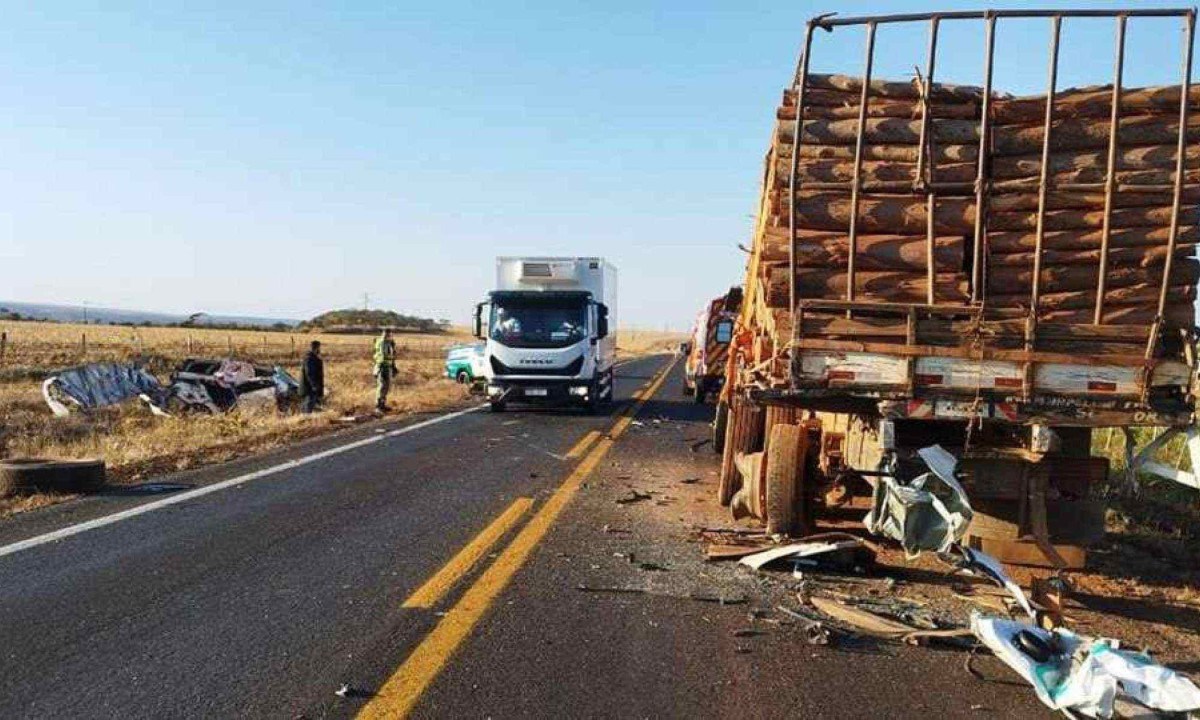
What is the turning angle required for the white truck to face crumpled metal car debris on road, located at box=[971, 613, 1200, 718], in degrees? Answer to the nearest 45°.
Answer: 0° — it already faces it

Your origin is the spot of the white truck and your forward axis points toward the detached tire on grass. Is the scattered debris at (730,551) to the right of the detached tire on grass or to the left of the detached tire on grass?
left

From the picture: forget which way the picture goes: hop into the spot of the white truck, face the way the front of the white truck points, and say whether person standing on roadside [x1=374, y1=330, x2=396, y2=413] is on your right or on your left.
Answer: on your right

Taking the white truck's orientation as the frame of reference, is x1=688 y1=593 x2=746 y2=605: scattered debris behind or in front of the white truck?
in front

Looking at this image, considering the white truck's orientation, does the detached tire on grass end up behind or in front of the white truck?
in front

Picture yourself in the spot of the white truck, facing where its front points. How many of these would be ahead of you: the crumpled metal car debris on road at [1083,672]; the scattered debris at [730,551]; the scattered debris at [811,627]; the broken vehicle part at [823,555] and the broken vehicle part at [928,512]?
5

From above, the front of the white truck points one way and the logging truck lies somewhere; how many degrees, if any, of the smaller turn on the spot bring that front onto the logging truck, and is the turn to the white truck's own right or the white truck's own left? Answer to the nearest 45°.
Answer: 0° — it already faces it

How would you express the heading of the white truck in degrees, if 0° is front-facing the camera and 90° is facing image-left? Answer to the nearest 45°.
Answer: approximately 0°

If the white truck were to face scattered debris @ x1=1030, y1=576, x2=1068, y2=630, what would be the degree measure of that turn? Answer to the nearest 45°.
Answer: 0° — it already faces it

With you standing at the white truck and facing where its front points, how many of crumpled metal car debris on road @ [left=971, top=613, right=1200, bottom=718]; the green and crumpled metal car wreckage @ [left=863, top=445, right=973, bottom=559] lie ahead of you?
2

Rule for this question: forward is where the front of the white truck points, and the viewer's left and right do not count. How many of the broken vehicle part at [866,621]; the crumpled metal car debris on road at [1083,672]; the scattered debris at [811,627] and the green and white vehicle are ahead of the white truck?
3

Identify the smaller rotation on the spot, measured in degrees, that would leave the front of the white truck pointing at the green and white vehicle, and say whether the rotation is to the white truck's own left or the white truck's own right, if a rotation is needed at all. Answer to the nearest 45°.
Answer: approximately 180°

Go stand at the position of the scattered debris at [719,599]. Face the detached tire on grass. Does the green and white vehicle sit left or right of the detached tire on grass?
right

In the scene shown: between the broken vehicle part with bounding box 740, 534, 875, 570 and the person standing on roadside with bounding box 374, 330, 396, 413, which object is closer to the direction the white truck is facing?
the broken vehicle part

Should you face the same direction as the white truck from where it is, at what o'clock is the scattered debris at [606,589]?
The scattered debris is roughly at 12 o'clock from the white truck.

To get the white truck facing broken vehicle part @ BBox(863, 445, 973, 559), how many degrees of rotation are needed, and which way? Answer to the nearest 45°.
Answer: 0° — it already faces it

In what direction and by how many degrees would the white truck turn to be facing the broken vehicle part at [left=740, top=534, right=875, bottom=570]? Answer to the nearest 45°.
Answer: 0° — it already faces it

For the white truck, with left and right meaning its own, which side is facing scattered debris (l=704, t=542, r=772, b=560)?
front

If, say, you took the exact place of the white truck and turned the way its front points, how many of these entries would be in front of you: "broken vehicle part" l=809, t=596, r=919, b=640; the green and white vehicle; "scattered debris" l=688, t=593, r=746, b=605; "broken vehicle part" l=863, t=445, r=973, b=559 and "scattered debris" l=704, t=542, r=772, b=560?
4
